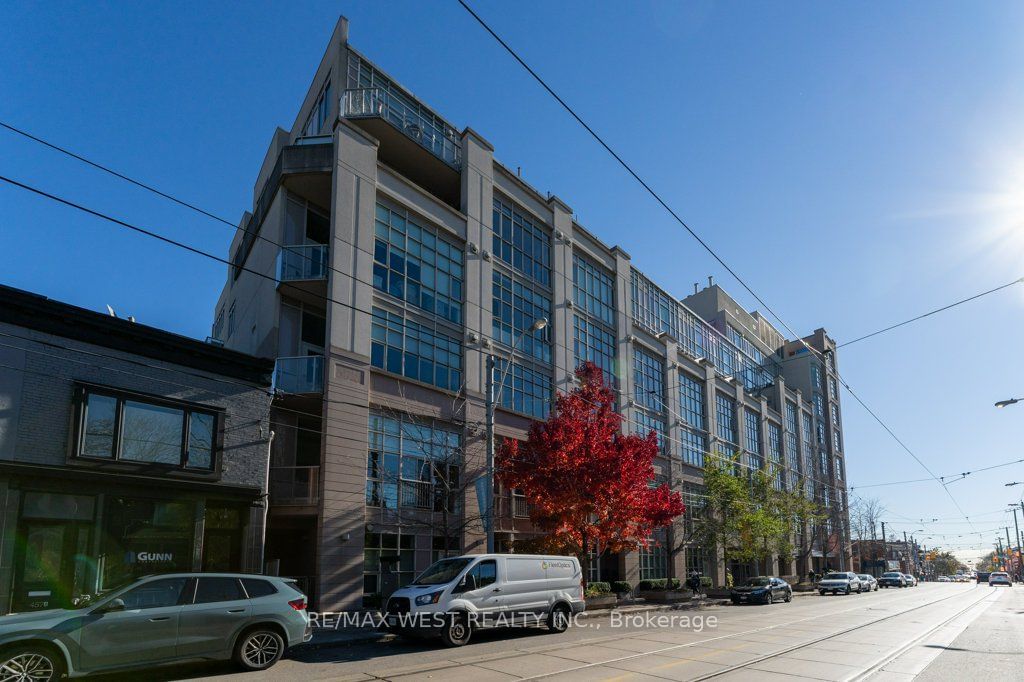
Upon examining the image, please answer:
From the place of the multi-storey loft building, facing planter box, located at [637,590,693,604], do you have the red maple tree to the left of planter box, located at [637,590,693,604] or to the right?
right

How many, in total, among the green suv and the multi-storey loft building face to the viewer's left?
1

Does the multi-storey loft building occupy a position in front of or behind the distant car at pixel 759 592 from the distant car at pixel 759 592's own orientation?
in front

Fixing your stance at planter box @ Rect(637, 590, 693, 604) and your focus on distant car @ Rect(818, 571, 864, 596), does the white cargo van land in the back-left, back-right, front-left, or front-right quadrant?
back-right

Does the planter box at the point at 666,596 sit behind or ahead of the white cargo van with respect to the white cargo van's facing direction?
behind

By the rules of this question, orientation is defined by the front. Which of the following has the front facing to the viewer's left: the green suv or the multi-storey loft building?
the green suv

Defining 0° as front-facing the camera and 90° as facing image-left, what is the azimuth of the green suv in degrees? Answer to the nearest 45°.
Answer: approximately 90°

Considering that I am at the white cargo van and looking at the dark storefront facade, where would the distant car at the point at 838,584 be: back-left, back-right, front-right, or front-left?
back-right

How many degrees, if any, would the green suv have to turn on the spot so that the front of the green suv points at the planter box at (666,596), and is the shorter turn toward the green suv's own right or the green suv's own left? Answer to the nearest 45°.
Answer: approximately 135° to the green suv's own right

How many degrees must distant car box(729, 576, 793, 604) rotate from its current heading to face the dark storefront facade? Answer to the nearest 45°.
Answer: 0° — it already faces it

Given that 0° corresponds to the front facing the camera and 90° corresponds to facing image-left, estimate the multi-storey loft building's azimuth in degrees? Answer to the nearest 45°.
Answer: approximately 315°

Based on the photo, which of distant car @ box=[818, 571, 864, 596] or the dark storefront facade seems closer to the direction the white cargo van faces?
the dark storefront facade
